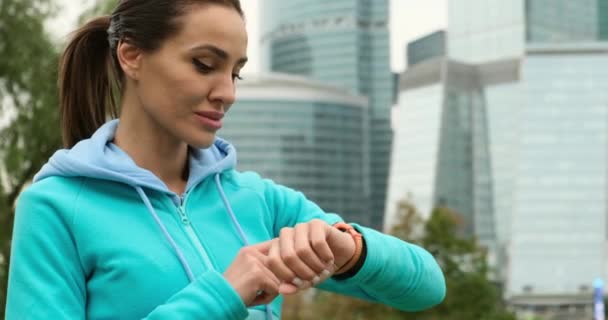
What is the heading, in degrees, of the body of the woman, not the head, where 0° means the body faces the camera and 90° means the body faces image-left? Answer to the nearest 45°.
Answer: approximately 315°
